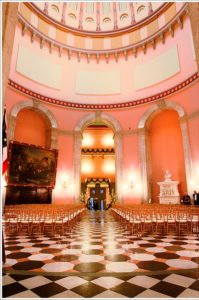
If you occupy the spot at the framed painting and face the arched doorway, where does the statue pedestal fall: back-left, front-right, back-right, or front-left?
front-right

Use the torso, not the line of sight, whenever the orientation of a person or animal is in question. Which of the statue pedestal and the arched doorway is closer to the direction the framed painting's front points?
the statue pedestal

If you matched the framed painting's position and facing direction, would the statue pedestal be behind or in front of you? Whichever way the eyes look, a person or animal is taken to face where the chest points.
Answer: in front

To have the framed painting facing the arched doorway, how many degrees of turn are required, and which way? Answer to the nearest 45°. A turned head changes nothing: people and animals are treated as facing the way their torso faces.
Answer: approximately 90° to its left

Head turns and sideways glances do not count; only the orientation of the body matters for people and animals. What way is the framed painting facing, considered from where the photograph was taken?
facing the viewer and to the right of the viewer
